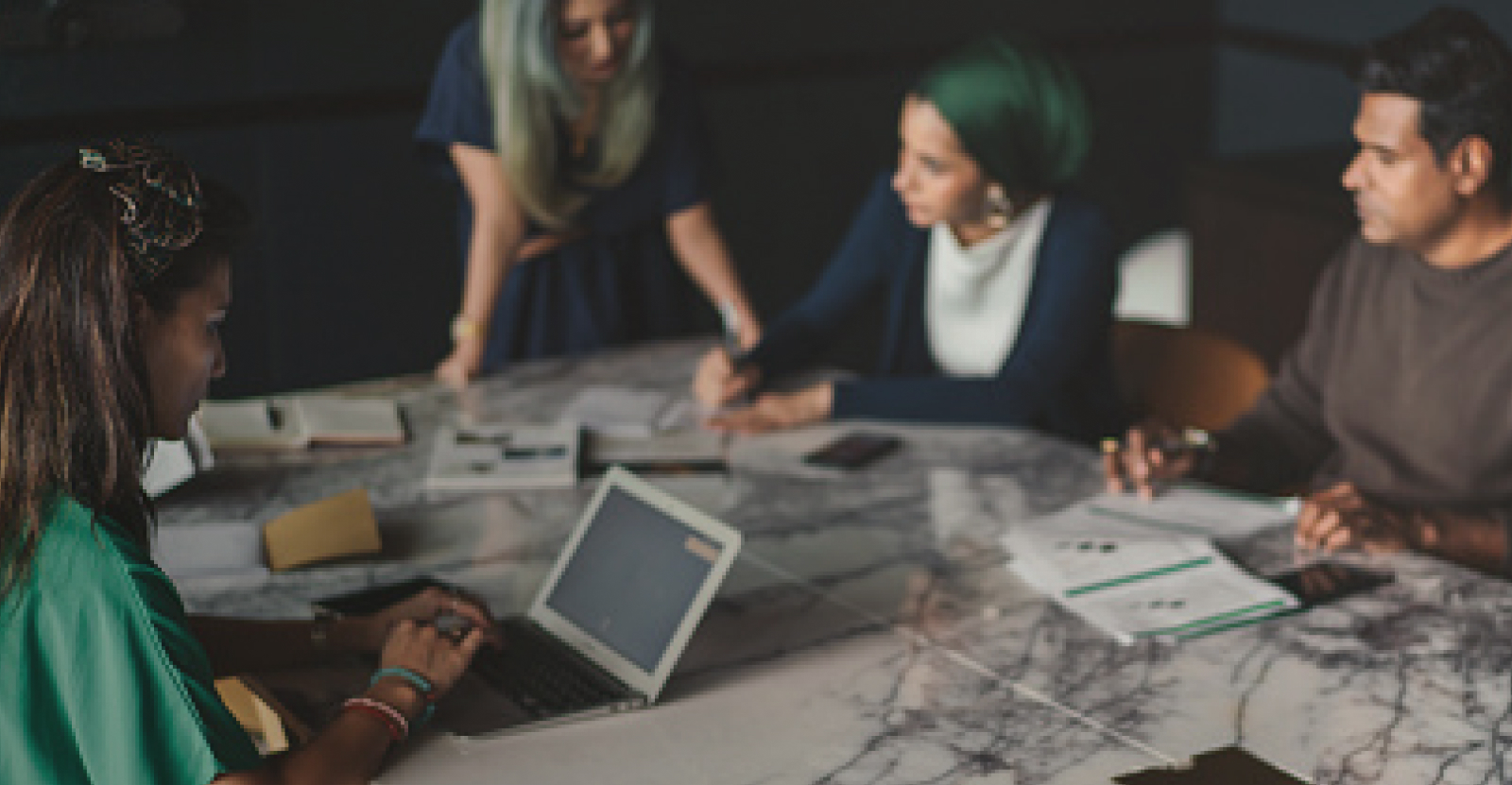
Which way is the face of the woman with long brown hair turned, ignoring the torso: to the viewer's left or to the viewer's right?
to the viewer's right

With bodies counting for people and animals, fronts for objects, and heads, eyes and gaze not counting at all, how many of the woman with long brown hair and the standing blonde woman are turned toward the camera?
1

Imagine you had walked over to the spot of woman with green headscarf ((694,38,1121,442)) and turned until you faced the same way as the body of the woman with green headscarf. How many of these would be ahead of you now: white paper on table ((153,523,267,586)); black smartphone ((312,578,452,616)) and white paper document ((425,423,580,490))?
3

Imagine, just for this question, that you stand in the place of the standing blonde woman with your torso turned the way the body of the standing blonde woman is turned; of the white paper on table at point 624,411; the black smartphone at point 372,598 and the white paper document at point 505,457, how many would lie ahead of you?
3

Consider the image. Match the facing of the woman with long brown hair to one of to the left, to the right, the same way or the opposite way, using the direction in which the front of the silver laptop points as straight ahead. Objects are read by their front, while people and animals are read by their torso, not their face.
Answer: the opposite way

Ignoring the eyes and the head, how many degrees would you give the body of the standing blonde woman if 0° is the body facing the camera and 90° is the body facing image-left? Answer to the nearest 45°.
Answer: approximately 0°

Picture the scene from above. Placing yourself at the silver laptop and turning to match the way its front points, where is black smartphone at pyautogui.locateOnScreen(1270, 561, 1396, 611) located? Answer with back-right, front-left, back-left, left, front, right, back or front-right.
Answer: back-left

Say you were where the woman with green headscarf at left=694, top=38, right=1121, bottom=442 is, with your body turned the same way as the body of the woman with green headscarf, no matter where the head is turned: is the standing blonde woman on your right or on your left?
on your right

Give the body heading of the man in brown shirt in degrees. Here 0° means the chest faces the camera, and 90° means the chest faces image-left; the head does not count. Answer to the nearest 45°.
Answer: approximately 45°

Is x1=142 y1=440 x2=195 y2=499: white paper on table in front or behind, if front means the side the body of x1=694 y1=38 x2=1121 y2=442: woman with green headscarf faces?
in front

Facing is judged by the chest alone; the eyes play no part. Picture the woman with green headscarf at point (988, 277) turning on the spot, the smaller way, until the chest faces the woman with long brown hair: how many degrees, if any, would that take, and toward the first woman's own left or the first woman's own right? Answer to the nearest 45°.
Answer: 0° — they already face them

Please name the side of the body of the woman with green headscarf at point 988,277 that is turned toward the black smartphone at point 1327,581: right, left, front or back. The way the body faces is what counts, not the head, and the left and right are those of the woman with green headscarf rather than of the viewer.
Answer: left

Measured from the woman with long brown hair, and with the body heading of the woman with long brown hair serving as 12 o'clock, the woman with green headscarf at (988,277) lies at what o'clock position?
The woman with green headscarf is roughly at 12 o'clock from the woman with long brown hair.

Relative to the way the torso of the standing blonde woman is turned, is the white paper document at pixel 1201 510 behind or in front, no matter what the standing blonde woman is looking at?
in front

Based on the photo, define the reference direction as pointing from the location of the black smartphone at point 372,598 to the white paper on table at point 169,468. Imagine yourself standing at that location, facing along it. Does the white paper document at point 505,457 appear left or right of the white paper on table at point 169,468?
right

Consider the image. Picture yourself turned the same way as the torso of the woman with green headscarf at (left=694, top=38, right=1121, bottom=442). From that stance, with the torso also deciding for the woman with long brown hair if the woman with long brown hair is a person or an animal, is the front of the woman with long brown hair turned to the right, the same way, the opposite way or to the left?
the opposite way
